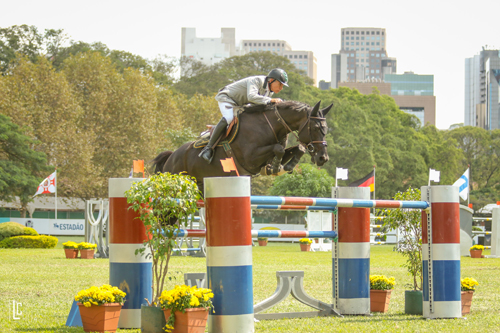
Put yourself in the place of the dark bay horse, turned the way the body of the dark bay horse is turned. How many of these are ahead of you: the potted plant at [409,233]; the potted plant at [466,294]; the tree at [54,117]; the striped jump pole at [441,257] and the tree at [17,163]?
3

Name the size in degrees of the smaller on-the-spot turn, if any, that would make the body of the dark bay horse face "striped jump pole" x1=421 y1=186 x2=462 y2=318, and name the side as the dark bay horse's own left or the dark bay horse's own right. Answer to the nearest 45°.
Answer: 0° — it already faces it

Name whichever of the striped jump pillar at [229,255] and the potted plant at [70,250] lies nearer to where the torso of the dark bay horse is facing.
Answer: the striped jump pillar

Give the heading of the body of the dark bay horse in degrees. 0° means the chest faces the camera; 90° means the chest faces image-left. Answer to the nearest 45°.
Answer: approximately 315°

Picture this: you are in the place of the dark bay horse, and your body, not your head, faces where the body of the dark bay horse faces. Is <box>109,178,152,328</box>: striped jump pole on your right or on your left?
on your right

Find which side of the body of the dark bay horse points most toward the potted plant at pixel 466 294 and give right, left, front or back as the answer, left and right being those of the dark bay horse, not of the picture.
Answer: front

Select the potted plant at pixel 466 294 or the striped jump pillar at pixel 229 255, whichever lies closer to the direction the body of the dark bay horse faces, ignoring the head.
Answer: the potted plant

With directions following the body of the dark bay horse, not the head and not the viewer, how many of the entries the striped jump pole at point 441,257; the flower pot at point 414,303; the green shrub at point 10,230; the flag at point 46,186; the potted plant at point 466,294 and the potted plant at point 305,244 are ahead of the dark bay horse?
3

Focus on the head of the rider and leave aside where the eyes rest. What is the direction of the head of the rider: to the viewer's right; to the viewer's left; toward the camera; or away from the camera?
to the viewer's right

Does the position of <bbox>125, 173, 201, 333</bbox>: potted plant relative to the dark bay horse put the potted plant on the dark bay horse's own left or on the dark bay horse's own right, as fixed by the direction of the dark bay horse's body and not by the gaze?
on the dark bay horse's own right
